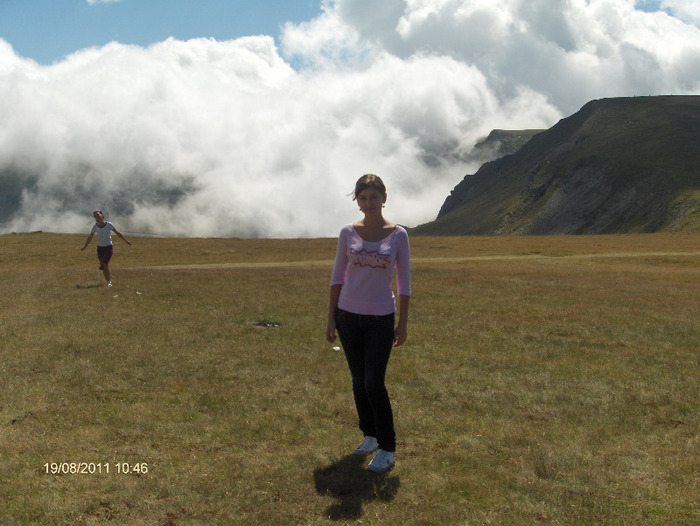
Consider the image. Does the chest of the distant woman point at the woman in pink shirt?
yes

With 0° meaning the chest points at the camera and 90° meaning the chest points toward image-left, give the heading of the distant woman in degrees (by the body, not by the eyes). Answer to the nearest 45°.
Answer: approximately 0°
